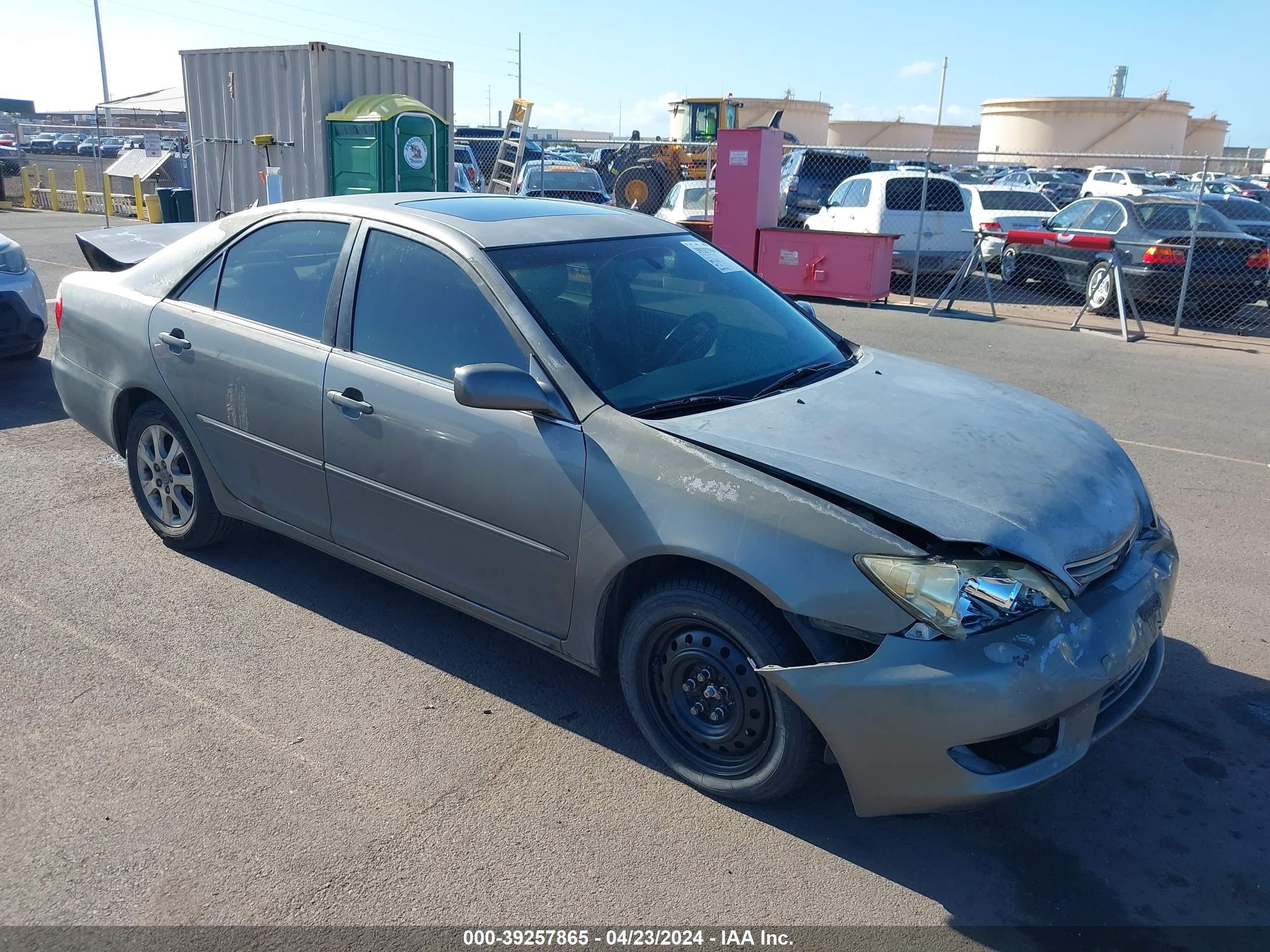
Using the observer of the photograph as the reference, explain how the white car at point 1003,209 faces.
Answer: facing away from the viewer and to the left of the viewer

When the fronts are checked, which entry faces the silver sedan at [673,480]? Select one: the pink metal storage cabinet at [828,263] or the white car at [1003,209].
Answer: the pink metal storage cabinet

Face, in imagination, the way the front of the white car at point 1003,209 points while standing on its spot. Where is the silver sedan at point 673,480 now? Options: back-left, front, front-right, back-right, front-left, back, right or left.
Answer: back-left

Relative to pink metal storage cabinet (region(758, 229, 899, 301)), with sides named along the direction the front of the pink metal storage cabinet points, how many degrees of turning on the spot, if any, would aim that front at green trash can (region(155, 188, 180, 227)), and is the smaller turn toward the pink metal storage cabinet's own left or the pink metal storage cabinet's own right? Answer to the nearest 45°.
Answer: approximately 90° to the pink metal storage cabinet's own right

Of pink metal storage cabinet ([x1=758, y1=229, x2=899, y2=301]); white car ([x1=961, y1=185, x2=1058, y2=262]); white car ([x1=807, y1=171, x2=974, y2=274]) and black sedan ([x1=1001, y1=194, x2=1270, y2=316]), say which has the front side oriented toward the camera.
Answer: the pink metal storage cabinet

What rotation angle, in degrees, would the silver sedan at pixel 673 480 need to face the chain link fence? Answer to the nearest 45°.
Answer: approximately 90° to its left

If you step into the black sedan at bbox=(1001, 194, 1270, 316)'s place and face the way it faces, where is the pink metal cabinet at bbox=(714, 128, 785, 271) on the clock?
The pink metal cabinet is roughly at 10 o'clock from the black sedan.

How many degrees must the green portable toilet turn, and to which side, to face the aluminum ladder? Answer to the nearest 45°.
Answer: approximately 90° to its left

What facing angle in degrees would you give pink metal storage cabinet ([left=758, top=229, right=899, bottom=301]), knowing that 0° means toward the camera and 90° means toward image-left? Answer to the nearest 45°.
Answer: approximately 0°

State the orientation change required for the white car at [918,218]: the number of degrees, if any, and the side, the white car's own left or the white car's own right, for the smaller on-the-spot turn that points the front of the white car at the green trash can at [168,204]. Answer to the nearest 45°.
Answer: approximately 45° to the white car's own left

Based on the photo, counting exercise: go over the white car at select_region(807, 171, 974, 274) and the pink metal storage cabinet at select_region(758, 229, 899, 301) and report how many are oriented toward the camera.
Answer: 1

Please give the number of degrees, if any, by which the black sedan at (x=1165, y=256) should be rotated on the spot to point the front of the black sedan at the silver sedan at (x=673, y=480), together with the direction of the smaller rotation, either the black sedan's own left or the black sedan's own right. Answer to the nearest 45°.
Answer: approximately 135° to the black sedan's own left

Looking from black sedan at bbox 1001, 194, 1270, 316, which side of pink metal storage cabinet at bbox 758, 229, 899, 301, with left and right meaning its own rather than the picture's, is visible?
left
